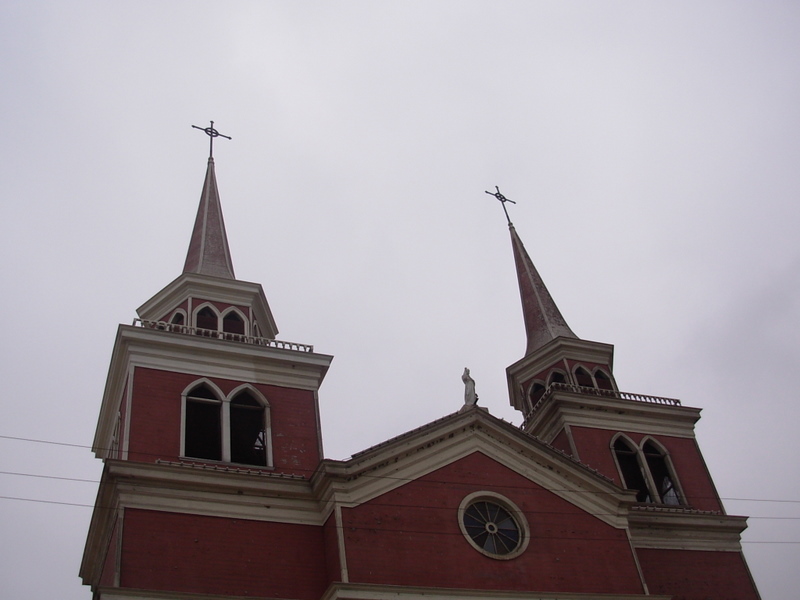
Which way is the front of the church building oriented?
toward the camera
